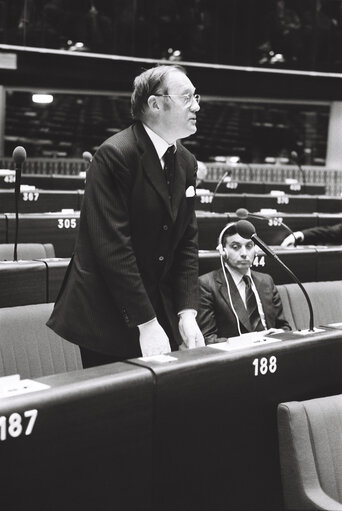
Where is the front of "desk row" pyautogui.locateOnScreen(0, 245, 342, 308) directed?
toward the camera

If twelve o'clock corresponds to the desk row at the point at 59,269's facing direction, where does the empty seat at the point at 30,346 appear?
The empty seat is roughly at 12 o'clock from the desk row.

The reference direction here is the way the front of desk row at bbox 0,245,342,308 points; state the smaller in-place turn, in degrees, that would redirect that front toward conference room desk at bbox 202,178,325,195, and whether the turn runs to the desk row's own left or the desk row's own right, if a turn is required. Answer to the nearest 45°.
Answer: approximately 180°

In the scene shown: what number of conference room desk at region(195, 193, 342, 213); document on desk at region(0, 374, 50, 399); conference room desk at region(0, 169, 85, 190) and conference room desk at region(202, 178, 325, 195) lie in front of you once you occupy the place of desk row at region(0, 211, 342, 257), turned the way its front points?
1

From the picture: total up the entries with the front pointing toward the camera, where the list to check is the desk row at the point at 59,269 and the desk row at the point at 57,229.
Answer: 2

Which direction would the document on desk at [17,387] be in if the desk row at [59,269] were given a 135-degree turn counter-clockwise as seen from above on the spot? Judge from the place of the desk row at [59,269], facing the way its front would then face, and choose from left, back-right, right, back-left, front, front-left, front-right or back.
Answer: back-right

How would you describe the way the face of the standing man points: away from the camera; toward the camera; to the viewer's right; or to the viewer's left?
to the viewer's right

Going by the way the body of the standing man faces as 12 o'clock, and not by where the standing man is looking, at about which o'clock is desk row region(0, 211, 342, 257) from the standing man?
The desk row is roughly at 7 o'clock from the standing man.

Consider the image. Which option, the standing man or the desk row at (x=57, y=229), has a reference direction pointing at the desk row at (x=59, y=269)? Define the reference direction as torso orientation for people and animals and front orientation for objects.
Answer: the desk row at (x=57, y=229)

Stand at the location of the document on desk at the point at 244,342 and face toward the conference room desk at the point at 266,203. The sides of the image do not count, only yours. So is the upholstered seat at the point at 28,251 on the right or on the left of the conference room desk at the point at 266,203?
left

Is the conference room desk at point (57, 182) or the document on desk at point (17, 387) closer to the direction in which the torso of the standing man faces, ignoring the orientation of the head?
the document on desk

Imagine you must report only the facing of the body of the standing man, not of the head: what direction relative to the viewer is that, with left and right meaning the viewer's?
facing the viewer and to the right of the viewer

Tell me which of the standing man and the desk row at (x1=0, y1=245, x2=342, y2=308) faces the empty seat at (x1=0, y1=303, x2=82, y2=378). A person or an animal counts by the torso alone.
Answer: the desk row

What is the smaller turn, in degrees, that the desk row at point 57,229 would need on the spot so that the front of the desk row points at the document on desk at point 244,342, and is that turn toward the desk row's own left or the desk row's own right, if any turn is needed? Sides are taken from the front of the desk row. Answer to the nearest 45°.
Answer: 0° — it already faces it

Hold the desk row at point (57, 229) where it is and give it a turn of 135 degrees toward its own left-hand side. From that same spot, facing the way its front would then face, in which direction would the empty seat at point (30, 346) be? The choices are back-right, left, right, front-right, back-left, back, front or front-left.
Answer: back-right
